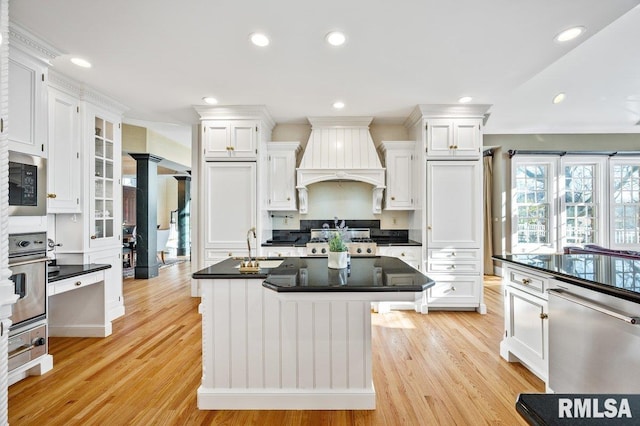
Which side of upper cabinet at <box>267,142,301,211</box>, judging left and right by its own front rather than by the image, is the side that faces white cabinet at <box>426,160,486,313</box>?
left

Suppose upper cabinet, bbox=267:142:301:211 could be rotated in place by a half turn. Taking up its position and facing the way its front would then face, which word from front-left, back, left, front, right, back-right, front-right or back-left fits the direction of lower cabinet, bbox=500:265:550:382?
back-right

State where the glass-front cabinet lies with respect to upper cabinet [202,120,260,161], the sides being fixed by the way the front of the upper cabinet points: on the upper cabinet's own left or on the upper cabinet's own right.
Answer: on the upper cabinet's own right

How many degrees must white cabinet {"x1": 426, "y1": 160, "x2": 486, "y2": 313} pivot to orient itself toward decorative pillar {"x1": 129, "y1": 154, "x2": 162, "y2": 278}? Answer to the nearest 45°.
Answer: approximately 90° to its right

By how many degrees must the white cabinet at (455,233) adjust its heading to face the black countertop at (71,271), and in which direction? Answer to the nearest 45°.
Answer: approximately 45° to its right

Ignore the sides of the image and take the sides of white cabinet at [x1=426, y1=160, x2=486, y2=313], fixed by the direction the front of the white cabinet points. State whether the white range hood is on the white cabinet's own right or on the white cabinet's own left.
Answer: on the white cabinet's own right

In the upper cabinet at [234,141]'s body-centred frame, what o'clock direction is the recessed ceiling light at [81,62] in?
The recessed ceiling light is roughly at 2 o'clock from the upper cabinet.

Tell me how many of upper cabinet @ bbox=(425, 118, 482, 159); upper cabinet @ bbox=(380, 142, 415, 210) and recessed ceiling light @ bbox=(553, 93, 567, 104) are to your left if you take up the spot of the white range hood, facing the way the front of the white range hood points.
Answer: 3

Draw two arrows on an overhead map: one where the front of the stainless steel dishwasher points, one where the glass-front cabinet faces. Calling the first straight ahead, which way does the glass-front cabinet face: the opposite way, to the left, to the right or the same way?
the opposite way

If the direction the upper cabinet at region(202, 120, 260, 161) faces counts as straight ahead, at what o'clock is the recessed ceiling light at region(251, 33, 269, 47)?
The recessed ceiling light is roughly at 12 o'clock from the upper cabinet.
